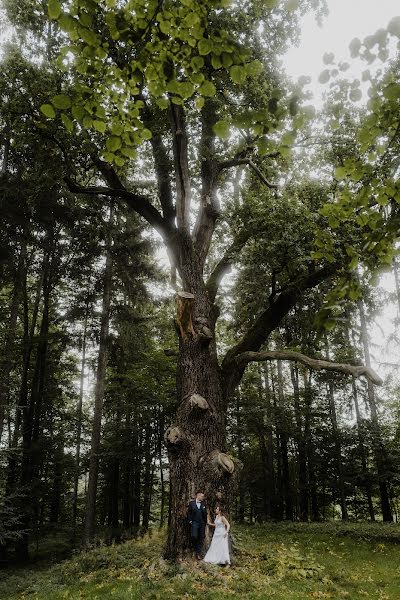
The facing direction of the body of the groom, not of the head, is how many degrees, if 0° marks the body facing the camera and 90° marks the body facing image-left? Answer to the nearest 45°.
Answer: approximately 0°

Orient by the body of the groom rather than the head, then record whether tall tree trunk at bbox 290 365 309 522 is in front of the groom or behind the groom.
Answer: behind

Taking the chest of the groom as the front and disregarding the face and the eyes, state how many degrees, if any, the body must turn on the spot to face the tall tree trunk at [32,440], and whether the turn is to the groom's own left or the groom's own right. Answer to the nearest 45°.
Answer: approximately 135° to the groom's own right

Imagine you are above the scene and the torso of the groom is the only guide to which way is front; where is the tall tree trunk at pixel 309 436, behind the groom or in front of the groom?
behind

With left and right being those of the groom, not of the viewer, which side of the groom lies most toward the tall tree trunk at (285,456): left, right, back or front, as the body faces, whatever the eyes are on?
back
